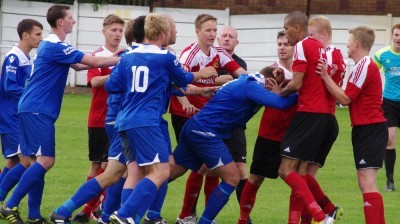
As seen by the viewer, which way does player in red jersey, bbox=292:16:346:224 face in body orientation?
to the viewer's left

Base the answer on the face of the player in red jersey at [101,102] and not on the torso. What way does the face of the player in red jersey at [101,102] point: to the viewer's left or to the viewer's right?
to the viewer's right

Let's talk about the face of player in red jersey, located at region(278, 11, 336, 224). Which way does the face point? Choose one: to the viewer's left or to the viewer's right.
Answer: to the viewer's left

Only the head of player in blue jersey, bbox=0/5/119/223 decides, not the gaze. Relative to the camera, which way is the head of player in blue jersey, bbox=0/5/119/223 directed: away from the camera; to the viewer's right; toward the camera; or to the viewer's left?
to the viewer's right

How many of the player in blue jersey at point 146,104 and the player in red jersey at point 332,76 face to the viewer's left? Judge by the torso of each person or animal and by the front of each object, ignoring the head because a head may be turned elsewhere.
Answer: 1

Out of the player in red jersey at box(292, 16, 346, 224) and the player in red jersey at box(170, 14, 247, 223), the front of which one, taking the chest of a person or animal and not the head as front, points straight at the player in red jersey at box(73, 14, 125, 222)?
the player in red jersey at box(292, 16, 346, 224)

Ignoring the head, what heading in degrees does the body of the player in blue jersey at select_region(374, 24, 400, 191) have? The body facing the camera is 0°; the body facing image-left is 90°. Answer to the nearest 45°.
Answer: approximately 0°

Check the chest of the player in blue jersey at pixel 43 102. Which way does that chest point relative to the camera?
to the viewer's right

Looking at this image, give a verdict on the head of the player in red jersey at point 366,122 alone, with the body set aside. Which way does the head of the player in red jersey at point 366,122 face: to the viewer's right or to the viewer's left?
to the viewer's left

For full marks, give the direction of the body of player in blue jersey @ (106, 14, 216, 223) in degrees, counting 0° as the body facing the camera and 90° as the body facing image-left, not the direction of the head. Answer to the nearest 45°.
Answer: approximately 225°

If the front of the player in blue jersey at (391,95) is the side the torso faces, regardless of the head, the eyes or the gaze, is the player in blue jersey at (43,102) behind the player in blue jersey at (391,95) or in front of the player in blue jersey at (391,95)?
in front

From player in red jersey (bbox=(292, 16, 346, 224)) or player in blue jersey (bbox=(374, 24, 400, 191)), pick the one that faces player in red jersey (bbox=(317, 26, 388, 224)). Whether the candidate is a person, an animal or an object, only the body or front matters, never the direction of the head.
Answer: the player in blue jersey

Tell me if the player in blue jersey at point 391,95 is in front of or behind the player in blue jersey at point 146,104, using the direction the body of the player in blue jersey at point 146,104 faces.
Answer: in front

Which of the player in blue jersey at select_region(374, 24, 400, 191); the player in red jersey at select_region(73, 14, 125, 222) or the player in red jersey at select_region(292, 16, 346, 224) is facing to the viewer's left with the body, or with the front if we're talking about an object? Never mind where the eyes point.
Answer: the player in red jersey at select_region(292, 16, 346, 224)
